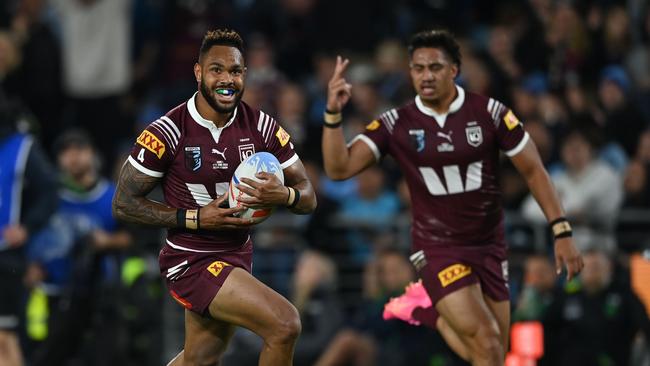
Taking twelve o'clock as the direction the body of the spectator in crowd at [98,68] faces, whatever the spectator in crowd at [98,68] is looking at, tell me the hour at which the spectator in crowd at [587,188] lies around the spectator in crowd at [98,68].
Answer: the spectator in crowd at [587,188] is roughly at 10 o'clock from the spectator in crowd at [98,68].

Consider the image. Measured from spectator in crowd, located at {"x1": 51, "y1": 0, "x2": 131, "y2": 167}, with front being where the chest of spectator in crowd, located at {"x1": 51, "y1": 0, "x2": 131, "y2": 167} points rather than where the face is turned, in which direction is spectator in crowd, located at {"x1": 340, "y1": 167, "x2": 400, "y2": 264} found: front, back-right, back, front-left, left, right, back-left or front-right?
front-left

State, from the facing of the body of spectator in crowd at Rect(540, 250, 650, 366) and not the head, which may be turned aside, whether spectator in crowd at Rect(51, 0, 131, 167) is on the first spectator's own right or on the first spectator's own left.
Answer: on the first spectator's own right

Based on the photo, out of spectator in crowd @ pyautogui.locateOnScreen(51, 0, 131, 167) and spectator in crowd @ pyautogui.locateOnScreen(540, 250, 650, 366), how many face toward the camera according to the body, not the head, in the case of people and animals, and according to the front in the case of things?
2

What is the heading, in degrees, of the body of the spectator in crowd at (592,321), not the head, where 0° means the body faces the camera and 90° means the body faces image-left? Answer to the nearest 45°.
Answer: approximately 0°

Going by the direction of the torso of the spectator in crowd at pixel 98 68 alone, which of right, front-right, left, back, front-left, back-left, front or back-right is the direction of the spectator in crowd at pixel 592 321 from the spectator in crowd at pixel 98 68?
front-left
